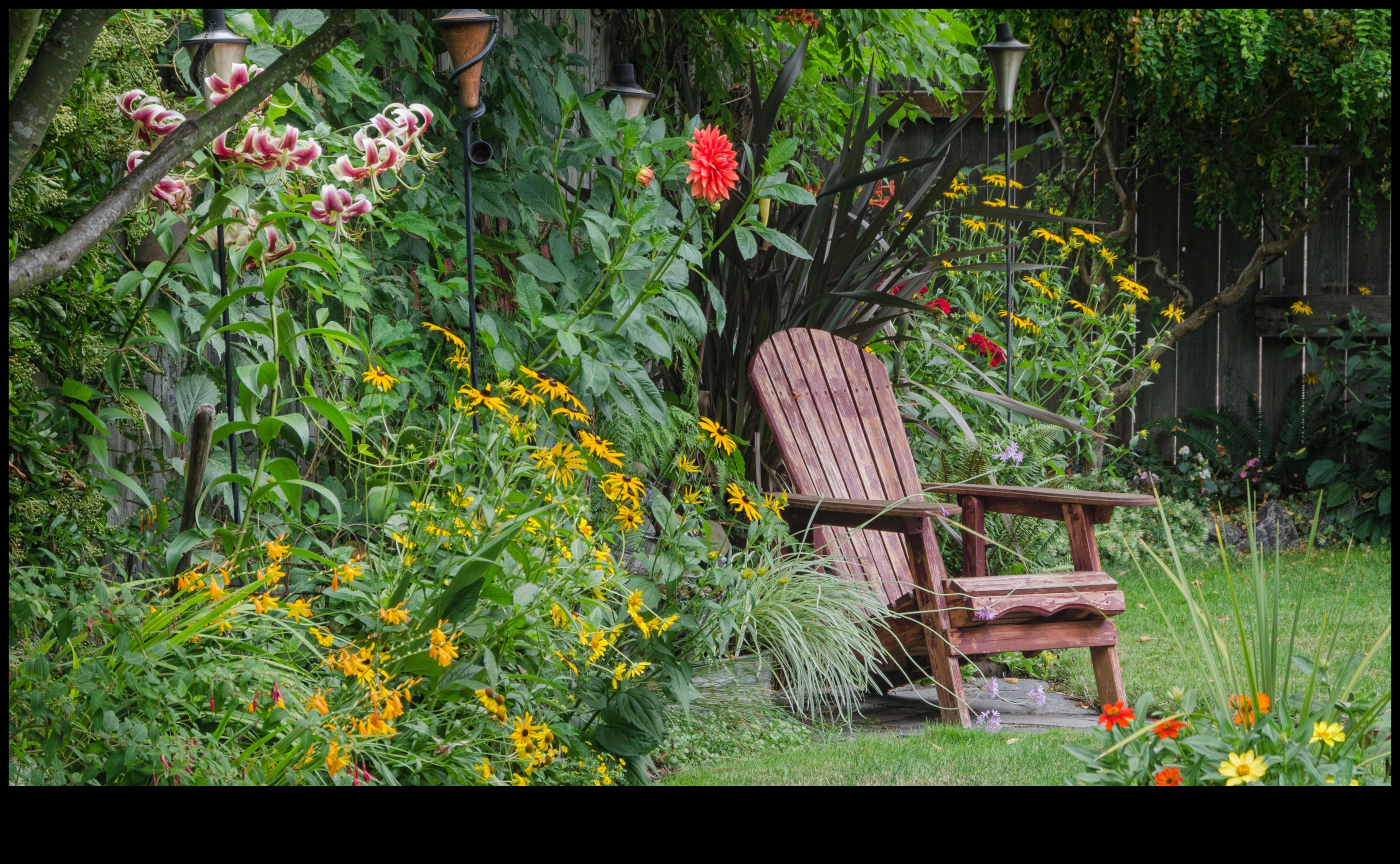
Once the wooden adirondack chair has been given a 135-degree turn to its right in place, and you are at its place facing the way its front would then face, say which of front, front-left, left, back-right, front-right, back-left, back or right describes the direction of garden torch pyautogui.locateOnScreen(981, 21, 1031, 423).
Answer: right

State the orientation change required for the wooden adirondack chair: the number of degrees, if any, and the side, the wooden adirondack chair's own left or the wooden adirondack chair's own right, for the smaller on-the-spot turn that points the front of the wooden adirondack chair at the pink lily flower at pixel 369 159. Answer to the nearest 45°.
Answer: approximately 90° to the wooden adirondack chair's own right

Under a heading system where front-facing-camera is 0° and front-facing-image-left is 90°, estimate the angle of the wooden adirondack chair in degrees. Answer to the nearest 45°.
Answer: approximately 315°

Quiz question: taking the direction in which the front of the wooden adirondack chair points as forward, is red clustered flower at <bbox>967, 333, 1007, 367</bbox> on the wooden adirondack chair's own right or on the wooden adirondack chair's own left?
on the wooden adirondack chair's own left

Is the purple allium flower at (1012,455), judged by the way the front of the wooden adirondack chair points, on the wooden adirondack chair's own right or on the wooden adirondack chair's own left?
on the wooden adirondack chair's own left

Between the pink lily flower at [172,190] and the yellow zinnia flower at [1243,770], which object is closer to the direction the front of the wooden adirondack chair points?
the yellow zinnia flower

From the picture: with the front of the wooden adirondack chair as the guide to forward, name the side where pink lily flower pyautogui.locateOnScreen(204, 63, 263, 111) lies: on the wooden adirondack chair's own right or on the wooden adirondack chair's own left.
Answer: on the wooden adirondack chair's own right

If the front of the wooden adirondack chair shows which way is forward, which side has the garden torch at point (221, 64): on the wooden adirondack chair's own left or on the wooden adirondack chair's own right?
on the wooden adirondack chair's own right

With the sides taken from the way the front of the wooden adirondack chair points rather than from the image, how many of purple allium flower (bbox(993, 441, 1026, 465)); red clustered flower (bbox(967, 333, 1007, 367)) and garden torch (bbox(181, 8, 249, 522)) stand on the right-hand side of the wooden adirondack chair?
1
